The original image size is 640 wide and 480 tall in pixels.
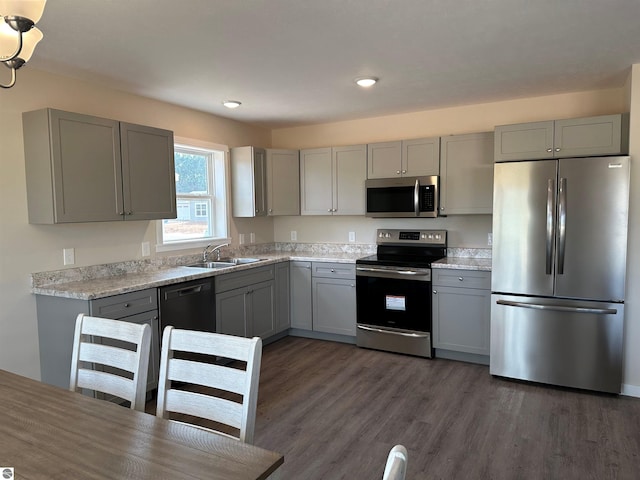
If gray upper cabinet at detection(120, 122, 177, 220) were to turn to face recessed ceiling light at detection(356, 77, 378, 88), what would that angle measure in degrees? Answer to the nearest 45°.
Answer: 0° — it already faces it

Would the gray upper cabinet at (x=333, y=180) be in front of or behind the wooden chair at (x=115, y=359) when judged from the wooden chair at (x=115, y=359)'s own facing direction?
behind

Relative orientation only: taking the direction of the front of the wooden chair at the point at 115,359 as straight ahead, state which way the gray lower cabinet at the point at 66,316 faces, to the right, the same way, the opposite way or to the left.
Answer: to the left

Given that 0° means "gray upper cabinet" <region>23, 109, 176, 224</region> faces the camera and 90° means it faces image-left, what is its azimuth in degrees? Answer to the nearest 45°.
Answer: approximately 315°

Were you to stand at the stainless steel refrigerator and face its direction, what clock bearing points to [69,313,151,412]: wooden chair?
The wooden chair is roughly at 1 o'clock from the stainless steel refrigerator.

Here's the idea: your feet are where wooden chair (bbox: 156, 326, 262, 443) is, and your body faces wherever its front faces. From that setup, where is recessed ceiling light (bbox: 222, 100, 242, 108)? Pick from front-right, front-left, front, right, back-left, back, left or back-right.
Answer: back-right

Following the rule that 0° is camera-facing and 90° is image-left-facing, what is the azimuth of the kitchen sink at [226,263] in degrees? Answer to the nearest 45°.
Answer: approximately 315°

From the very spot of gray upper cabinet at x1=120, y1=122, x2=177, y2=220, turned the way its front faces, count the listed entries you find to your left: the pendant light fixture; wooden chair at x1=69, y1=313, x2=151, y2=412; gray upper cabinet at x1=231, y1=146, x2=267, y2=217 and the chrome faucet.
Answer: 2

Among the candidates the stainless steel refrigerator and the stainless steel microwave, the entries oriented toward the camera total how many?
2
